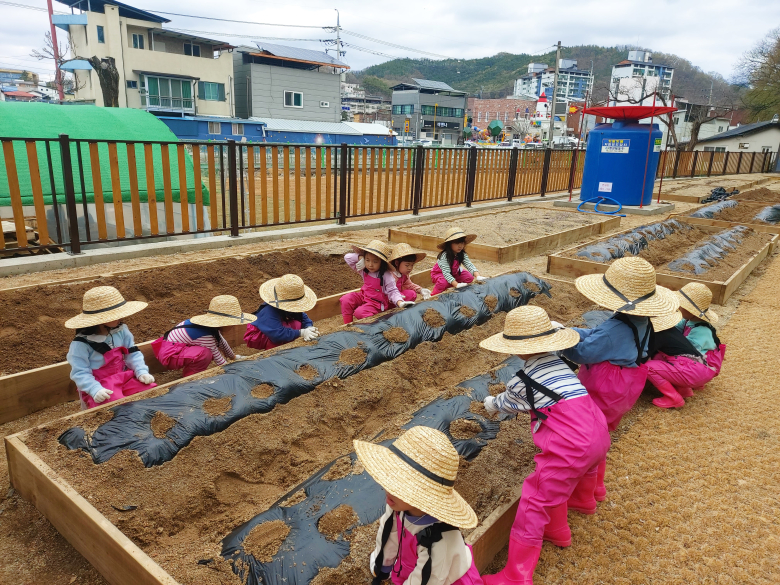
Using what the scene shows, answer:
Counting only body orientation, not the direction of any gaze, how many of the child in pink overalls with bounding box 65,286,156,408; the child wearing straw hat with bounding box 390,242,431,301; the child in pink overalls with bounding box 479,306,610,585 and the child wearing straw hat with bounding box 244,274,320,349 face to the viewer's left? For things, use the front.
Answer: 1

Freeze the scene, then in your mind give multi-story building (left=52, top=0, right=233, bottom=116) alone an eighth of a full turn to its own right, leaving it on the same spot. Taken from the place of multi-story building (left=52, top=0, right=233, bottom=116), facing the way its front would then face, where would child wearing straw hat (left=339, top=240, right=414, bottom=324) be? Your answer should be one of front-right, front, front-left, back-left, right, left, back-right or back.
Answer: front

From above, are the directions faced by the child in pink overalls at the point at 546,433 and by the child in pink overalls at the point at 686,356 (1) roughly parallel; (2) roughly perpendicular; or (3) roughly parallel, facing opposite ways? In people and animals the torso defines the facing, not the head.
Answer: roughly parallel

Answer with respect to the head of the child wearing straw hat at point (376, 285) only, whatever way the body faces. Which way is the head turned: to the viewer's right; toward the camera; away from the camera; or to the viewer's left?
toward the camera

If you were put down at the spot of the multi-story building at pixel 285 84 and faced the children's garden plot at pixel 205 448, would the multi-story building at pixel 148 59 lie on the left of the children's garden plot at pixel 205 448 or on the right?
right

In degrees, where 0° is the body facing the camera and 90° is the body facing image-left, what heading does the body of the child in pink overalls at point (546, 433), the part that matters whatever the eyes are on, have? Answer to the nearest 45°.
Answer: approximately 90°

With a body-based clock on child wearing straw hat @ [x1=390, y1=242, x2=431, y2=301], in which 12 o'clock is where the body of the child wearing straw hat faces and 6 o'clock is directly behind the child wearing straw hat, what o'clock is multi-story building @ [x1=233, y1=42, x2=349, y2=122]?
The multi-story building is roughly at 7 o'clock from the child wearing straw hat.

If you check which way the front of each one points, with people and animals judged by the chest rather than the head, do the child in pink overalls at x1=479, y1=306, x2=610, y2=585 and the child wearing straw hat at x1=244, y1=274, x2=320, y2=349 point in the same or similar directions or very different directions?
very different directions

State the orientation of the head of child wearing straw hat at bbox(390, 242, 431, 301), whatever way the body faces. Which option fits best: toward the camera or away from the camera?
toward the camera

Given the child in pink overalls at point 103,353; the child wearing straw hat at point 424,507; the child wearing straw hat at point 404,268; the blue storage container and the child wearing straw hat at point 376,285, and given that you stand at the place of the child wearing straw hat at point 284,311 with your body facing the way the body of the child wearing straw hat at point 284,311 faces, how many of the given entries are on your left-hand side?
3

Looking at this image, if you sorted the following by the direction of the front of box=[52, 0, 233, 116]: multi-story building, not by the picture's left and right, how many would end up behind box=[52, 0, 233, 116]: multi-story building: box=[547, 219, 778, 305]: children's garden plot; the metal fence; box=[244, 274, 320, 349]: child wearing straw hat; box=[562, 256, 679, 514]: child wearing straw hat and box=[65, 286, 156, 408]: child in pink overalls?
0

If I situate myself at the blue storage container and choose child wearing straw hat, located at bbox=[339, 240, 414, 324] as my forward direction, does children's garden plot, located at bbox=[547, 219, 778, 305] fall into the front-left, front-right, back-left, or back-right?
front-left

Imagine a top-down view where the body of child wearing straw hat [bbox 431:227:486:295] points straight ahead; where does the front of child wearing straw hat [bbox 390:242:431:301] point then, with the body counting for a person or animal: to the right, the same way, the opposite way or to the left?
the same way

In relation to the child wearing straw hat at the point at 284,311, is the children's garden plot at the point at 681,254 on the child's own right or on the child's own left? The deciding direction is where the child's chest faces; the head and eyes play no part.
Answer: on the child's own left

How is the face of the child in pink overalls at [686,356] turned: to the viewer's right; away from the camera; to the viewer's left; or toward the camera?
to the viewer's left

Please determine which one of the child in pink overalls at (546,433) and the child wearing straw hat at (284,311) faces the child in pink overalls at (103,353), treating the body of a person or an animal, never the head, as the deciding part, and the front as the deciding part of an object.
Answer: the child in pink overalls at (546,433)

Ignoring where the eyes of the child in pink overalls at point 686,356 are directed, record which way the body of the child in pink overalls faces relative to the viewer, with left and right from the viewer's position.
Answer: facing to the left of the viewer
